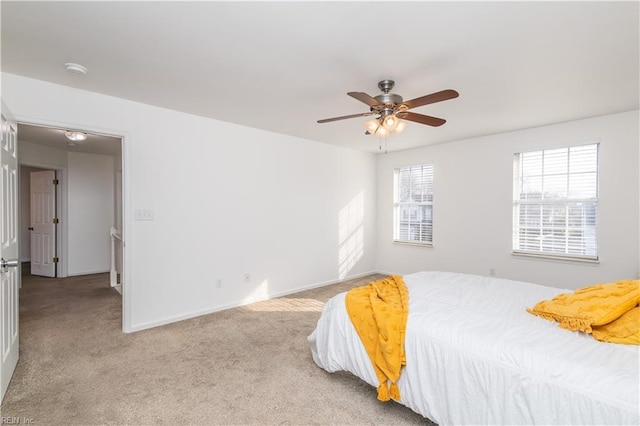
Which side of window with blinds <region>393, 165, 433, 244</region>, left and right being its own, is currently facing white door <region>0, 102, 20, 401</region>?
front

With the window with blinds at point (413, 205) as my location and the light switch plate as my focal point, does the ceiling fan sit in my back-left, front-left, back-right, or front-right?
front-left

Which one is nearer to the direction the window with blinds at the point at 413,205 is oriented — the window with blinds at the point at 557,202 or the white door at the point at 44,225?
the white door

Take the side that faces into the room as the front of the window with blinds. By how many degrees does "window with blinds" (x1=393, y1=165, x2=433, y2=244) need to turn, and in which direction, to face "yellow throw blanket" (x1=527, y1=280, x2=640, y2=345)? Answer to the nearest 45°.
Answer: approximately 45° to its left

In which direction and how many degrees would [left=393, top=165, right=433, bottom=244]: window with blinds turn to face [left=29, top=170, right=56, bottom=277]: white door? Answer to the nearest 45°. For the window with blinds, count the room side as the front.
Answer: approximately 45° to its right

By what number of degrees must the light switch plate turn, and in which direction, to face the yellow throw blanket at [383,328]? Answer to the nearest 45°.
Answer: approximately 45° to its left

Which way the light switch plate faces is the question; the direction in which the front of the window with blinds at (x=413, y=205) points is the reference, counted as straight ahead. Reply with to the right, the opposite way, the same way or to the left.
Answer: to the left

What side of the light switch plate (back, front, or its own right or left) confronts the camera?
front

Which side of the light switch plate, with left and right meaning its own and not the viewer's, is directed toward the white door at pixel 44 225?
back

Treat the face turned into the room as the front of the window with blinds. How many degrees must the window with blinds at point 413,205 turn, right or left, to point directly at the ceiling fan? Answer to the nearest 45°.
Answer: approximately 45° to its left

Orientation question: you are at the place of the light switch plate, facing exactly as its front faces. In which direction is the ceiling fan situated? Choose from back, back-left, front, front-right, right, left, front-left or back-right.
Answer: front-left

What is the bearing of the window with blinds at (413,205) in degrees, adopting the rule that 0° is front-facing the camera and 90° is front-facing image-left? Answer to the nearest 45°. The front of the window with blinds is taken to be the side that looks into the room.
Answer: approximately 45°

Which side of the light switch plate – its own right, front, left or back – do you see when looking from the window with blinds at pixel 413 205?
left

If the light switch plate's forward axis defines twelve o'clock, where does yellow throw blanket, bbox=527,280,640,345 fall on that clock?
The yellow throw blanket is roughly at 11 o'clock from the light switch plate.
